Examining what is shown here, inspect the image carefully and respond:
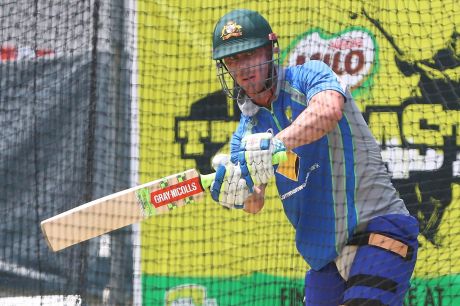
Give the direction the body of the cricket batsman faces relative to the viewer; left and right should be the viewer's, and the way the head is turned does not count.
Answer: facing the viewer and to the left of the viewer
